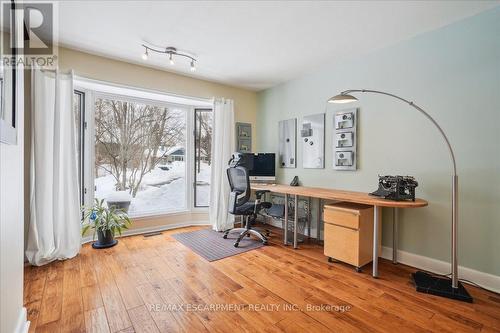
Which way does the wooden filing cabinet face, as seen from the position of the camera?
facing the viewer and to the left of the viewer

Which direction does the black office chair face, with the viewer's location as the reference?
facing away from the viewer and to the right of the viewer

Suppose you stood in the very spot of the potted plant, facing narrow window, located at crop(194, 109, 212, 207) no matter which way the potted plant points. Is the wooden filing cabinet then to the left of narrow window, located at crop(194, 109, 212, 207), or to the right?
right

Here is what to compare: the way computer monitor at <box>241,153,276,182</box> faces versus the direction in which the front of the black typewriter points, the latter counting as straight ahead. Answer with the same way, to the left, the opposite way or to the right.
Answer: to the left

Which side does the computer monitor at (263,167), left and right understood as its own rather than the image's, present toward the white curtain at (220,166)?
right

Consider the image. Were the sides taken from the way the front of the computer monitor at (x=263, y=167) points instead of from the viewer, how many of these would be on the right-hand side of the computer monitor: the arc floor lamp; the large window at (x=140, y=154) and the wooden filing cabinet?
1

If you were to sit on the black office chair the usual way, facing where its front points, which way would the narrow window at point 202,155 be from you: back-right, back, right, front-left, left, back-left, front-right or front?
left

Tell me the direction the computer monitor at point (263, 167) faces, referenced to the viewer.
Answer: facing the viewer

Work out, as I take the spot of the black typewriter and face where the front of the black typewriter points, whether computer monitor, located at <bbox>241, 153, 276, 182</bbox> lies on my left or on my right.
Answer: on my right

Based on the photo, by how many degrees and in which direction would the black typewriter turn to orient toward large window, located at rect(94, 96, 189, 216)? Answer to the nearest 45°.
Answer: approximately 45° to its right

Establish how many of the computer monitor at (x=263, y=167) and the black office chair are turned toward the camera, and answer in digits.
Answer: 1

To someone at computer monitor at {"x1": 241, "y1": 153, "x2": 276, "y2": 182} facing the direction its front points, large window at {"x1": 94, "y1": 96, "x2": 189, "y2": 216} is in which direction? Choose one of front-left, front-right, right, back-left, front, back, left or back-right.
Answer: right

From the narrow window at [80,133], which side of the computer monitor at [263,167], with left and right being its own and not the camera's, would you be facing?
right

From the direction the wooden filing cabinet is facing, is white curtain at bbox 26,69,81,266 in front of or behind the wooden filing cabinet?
in front

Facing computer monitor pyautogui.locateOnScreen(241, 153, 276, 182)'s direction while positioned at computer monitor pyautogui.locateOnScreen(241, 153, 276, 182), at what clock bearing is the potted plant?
The potted plant is roughly at 2 o'clock from the computer monitor.

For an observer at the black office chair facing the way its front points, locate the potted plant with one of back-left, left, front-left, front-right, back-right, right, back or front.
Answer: back-left
